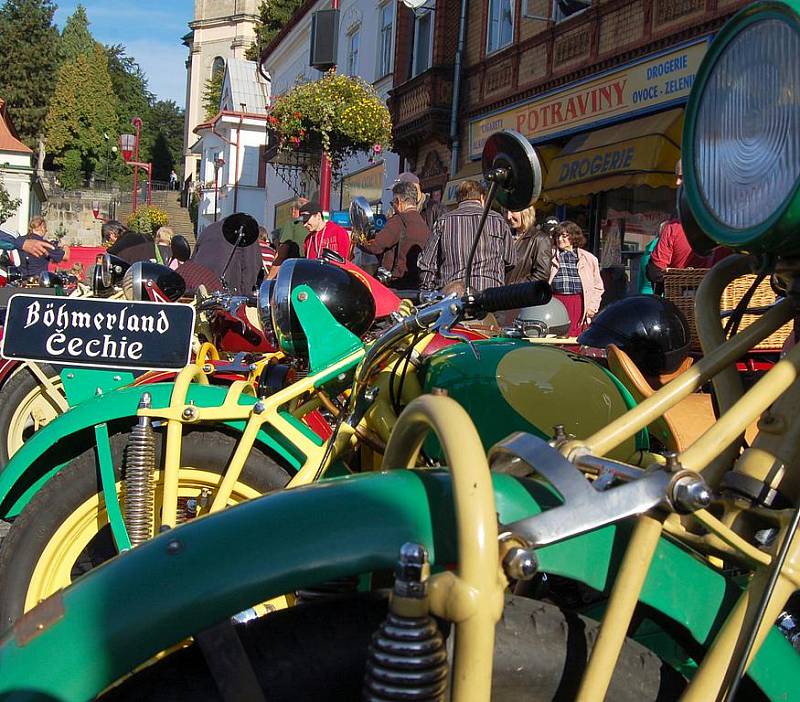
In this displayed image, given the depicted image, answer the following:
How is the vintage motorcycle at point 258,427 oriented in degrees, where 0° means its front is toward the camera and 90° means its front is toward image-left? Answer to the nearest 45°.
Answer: approximately 90°

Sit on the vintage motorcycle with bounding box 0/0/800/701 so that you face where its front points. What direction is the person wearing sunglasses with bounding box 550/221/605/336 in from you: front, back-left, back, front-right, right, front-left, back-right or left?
back-right

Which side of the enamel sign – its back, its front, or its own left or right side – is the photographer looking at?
front

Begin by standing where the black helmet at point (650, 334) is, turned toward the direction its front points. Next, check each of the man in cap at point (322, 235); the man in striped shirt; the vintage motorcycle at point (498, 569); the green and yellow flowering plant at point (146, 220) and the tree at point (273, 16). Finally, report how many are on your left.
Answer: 1

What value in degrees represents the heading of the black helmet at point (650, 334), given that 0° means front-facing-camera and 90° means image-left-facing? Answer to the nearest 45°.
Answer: approximately 90°

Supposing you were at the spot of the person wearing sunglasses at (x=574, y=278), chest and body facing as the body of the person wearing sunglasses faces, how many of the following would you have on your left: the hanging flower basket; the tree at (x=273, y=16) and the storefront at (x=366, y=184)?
0

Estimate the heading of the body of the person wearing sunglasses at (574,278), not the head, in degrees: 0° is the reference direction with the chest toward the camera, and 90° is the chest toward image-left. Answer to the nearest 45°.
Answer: approximately 45°

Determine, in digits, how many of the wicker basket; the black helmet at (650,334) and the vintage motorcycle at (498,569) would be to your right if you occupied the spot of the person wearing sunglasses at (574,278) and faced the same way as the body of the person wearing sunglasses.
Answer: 0

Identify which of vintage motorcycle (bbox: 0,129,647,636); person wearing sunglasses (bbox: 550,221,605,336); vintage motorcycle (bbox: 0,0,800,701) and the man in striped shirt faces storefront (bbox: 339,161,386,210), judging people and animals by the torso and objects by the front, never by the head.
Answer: the man in striped shirt

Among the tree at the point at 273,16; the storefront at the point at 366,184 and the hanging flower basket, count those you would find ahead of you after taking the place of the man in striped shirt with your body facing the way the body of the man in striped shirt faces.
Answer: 3

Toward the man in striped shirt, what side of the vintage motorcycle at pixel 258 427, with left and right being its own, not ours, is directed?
right

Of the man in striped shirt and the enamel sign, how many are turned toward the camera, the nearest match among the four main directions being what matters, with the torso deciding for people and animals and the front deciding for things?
1

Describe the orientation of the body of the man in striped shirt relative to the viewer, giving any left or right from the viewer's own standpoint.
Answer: facing away from the viewer

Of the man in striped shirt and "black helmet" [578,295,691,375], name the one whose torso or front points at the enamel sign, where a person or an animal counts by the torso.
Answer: the black helmet
